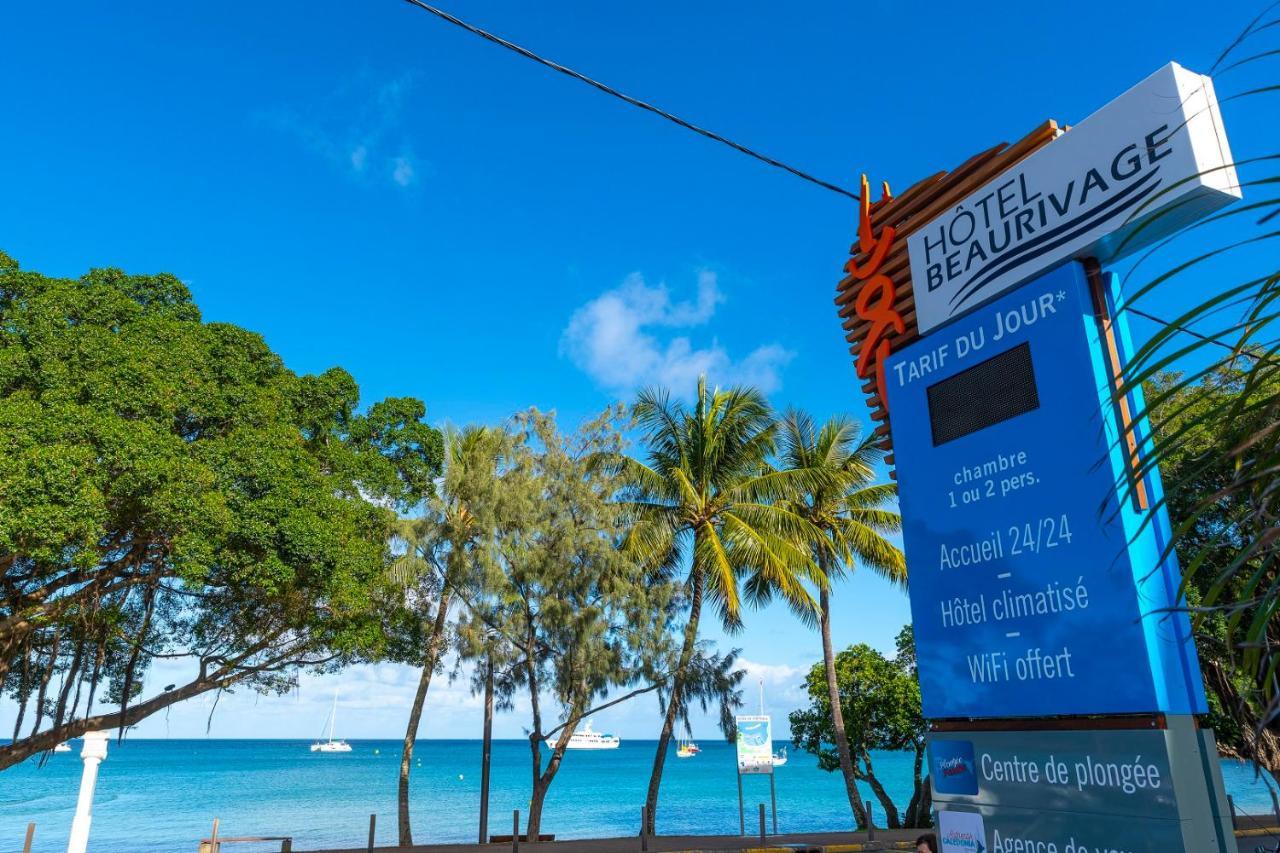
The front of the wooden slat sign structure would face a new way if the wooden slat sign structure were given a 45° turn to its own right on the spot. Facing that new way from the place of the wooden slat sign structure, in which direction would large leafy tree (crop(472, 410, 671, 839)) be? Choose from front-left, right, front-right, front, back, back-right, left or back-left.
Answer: front-right

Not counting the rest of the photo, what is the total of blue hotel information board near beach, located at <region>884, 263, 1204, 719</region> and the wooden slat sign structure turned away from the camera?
0

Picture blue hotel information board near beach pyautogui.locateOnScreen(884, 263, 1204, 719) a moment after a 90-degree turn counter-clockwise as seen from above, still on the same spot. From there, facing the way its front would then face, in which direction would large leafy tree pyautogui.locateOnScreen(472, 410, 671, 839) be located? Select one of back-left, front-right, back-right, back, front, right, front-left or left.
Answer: back

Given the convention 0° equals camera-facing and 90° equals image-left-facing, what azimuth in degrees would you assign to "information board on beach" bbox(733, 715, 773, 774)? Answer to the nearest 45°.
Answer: approximately 0°

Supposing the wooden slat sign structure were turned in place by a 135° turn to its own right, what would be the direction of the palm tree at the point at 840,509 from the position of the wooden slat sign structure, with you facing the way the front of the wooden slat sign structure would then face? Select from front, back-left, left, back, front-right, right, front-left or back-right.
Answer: front

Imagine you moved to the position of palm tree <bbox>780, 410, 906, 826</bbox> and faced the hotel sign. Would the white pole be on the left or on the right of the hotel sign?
right

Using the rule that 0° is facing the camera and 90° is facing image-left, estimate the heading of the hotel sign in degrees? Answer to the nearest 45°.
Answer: approximately 45°

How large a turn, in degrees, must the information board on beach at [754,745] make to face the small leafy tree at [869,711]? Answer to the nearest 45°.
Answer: approximately 135° to its left

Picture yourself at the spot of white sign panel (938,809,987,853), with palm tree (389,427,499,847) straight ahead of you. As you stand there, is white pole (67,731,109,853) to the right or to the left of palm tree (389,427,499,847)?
left

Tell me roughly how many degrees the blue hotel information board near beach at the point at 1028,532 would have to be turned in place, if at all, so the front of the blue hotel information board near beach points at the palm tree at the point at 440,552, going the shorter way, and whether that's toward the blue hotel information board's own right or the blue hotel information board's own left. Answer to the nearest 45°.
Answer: approximately 90° to the blue hotel information board's own right

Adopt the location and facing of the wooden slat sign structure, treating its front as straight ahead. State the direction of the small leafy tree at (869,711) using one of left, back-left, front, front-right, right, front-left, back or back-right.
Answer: back-right
